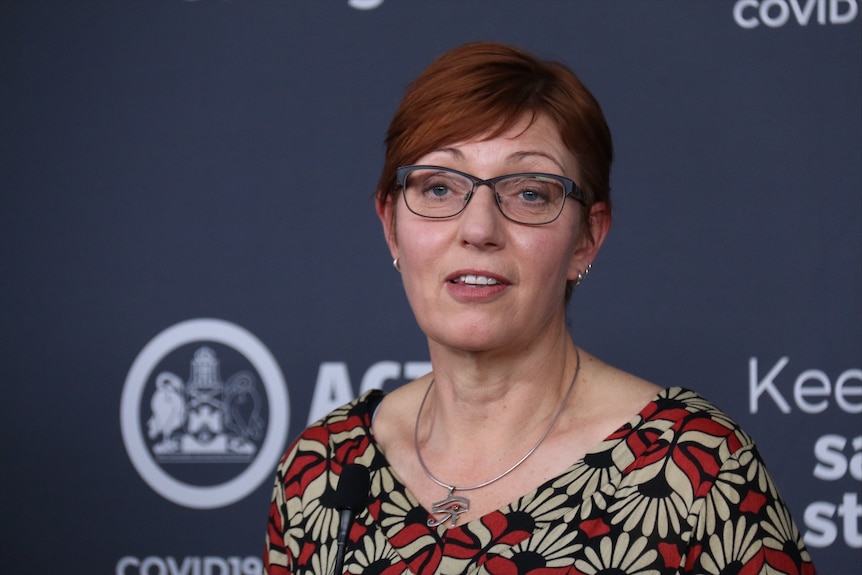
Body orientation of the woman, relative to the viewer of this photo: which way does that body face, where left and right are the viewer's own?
facing the viewer and to the left of the viewer
